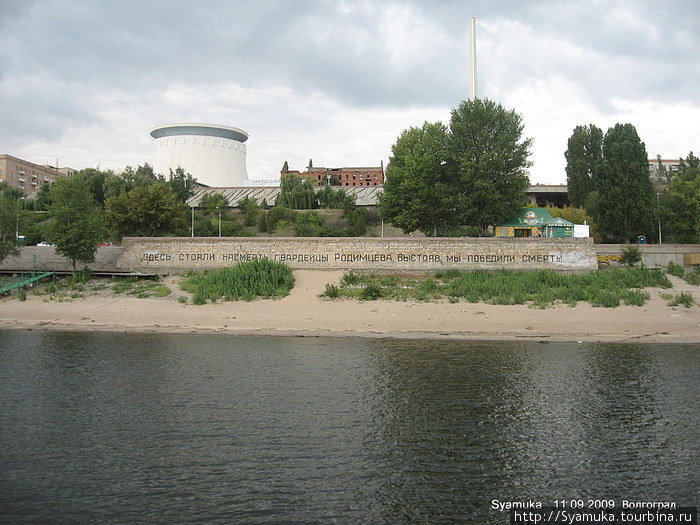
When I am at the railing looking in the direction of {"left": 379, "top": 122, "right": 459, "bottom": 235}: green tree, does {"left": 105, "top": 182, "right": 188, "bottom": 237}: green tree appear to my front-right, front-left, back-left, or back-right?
front-left

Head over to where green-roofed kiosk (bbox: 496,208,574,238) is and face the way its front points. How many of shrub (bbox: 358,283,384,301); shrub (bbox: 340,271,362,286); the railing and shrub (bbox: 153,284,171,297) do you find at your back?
0

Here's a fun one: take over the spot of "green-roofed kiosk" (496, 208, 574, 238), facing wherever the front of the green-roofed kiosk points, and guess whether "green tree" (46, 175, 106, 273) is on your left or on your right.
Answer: on your right

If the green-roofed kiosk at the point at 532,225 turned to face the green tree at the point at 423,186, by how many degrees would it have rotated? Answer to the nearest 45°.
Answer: approximately 90° to its right

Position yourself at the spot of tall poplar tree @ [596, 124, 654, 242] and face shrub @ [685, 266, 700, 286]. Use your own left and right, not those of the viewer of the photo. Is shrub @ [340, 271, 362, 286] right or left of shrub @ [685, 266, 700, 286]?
right

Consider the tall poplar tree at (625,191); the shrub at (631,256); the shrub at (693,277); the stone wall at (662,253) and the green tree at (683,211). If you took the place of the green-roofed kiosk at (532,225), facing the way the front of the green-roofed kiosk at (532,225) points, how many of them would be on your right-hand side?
0

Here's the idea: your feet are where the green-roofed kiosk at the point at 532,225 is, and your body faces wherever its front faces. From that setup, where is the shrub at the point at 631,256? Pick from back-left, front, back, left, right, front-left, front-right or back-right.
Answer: front-left

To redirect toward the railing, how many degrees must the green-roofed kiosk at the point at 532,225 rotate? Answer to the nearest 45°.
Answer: approximately 45° to its right

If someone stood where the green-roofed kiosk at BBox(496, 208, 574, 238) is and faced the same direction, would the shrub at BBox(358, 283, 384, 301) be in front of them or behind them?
in front

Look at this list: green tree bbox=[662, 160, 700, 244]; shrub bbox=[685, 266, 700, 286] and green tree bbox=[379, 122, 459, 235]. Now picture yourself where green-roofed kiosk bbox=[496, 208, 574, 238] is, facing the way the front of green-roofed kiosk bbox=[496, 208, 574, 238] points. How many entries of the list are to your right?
1

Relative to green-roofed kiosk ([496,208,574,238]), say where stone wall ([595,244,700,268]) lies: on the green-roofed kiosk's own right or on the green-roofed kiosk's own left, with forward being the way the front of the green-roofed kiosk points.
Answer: on the green-roofed kiosk's own left

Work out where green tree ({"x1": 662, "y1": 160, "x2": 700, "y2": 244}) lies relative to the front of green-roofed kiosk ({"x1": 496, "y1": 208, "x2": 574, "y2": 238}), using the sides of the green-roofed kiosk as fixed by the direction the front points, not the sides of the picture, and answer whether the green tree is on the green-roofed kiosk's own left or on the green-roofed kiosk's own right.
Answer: on the green-roofed kiosk's own left

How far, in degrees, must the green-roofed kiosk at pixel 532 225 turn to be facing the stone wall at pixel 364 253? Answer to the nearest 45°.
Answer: approximately 45° to its right

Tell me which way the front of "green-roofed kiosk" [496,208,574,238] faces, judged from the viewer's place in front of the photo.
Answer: facing the viewer

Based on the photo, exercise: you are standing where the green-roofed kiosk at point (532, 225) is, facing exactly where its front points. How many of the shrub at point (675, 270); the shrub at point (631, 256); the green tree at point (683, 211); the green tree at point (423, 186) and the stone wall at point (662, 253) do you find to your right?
1

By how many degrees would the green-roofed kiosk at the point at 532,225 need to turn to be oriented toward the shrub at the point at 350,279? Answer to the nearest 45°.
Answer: approximately 45° to its right

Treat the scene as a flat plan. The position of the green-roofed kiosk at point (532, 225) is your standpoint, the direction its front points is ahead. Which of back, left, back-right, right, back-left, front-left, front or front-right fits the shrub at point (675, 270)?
front-left
